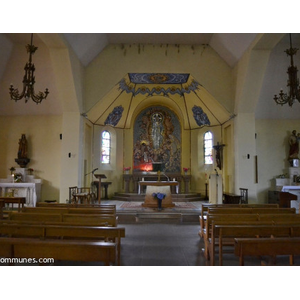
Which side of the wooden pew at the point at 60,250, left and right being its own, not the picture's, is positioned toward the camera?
back

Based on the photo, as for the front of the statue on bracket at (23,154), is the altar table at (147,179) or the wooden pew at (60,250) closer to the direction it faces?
the wooden pew

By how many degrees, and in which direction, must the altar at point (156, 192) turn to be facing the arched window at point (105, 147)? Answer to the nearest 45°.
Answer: approximately 135° to its right

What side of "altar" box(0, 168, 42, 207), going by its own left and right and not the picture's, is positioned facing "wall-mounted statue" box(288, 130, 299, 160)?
left

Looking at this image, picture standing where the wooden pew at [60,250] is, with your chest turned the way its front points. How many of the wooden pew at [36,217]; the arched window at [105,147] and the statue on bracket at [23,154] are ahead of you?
3

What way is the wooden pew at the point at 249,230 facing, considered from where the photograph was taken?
facing away from the viewer

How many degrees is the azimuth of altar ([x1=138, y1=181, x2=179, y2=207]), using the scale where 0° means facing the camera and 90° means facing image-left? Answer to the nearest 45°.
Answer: approximately 0°

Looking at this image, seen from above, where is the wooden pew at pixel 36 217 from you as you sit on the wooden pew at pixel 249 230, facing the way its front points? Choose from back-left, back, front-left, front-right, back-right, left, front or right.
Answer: left

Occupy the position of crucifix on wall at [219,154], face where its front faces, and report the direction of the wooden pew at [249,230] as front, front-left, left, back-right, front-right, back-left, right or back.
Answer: front-left

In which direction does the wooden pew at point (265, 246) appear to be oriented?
away from the camera
